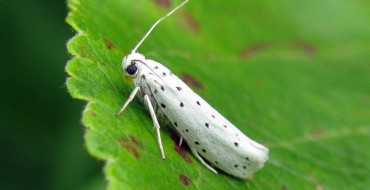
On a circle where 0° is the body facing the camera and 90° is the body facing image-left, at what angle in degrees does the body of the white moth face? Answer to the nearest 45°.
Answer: approximately 90°
